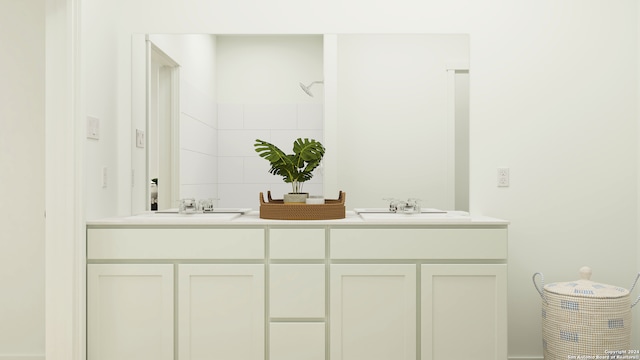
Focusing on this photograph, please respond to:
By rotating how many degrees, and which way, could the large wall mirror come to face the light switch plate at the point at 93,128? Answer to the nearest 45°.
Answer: approximately 90° to its right

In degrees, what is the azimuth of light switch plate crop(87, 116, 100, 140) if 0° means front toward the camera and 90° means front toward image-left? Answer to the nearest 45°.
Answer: approximately 315°

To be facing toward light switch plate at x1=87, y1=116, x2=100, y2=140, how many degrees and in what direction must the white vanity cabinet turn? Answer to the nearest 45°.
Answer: approximately 90° to its right

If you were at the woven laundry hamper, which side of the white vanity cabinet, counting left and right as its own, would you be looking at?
left

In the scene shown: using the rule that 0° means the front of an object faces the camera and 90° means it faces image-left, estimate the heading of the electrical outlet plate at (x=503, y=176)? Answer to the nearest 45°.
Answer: approximately 0°

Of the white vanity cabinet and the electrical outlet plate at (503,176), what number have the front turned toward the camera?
2
